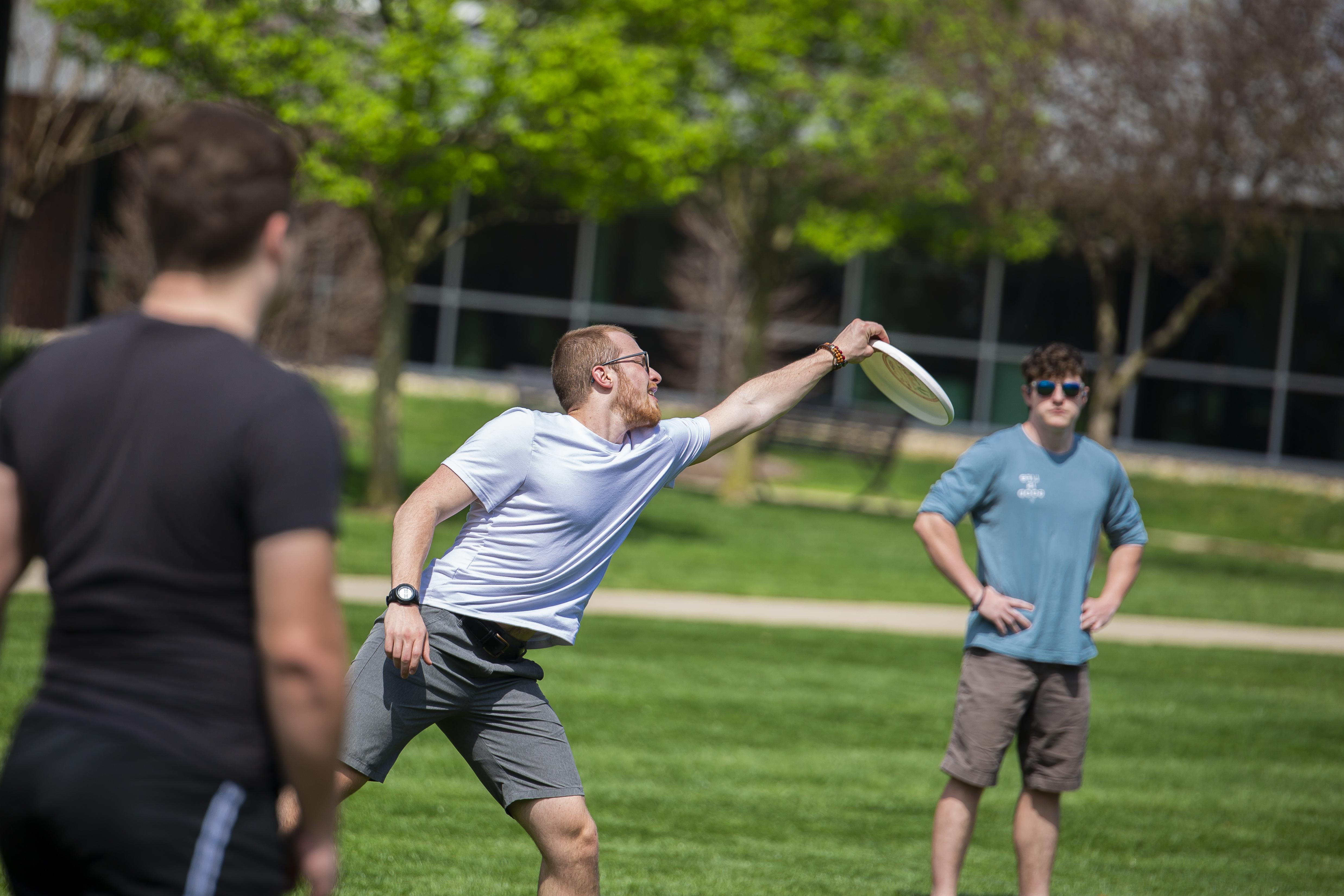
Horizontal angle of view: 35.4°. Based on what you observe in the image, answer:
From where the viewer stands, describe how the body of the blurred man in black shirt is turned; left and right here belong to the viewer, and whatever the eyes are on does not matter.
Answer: facing away from the viewer and to the right of the viewer

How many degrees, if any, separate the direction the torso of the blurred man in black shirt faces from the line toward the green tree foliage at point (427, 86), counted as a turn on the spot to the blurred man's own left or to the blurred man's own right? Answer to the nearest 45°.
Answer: approximately 45° to the blurred man's own left
